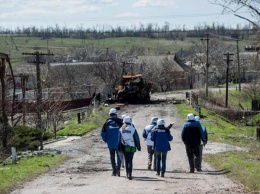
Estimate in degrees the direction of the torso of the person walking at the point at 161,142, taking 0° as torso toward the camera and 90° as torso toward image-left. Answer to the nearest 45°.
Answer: approximately 180°

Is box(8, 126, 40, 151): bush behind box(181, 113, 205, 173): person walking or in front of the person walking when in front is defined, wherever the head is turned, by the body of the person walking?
in front

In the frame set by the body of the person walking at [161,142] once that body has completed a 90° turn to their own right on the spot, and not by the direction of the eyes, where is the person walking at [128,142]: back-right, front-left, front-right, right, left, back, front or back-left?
back-right

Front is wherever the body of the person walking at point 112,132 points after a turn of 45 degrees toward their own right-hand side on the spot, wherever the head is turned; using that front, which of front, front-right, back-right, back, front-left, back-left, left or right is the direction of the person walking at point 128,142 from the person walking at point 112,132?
right

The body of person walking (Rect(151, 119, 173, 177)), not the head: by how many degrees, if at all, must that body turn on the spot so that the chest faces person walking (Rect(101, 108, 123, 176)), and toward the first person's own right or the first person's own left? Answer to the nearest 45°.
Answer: approximately 90° to the first person's own left

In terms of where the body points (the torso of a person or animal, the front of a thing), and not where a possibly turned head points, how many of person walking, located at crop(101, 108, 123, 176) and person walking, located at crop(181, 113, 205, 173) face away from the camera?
2

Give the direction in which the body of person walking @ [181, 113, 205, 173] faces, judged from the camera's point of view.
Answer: away from the camera

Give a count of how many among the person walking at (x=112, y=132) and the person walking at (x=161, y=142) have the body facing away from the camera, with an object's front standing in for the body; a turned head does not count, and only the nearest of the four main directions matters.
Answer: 2

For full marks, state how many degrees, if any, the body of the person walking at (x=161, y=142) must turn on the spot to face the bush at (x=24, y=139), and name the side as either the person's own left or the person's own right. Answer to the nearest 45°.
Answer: approximately 45° to the person's own left

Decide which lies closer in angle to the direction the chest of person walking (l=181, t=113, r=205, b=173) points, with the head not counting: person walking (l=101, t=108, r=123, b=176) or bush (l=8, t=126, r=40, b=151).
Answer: the bush

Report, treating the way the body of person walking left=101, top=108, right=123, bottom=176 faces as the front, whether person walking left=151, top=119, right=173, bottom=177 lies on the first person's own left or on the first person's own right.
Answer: on the first person's own right

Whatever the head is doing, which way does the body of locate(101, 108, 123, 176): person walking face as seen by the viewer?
away from the camera

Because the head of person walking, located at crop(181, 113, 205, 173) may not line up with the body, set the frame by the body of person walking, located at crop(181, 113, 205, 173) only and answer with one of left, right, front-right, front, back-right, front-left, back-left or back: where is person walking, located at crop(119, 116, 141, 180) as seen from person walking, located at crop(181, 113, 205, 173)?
back-left
